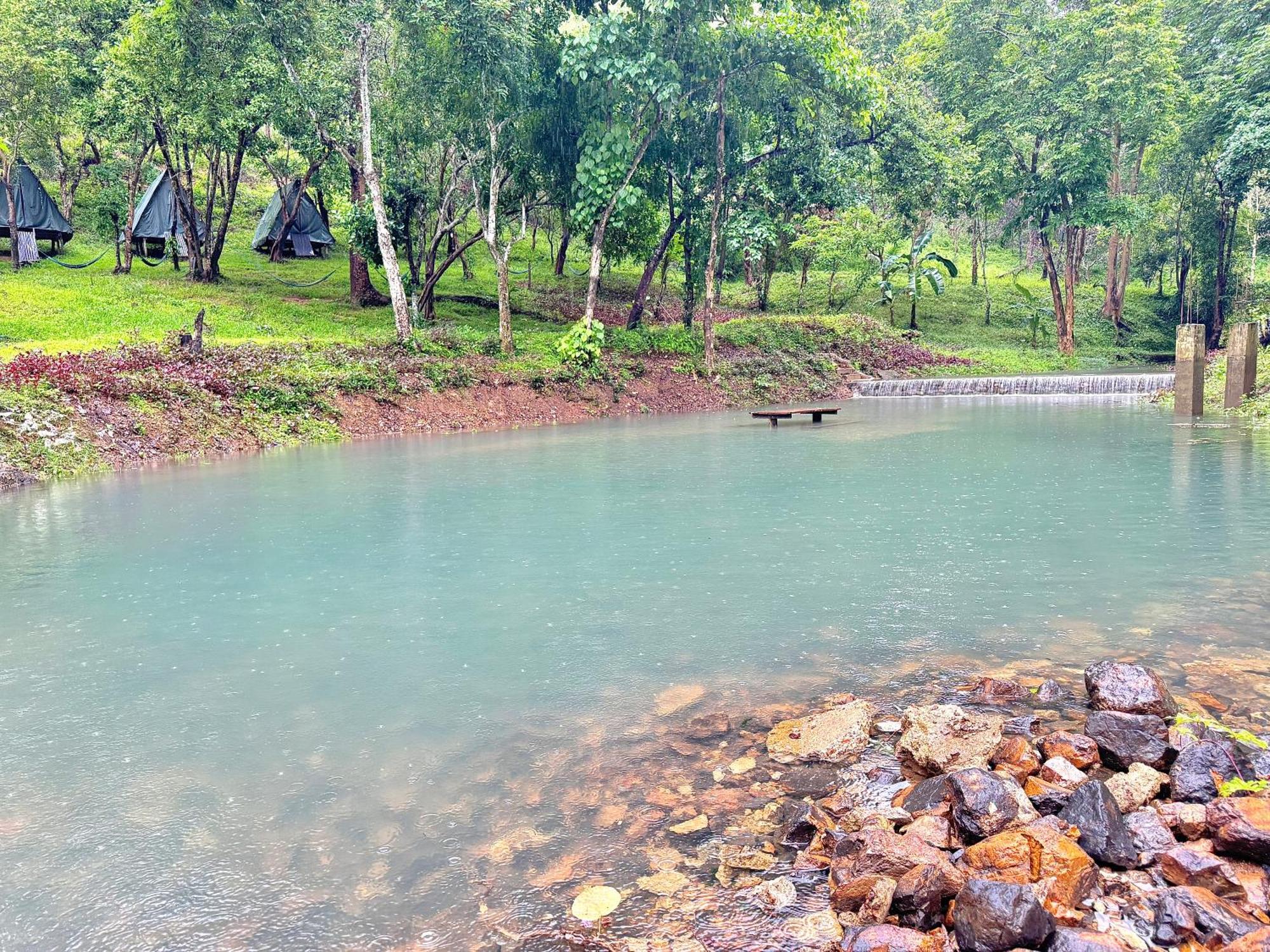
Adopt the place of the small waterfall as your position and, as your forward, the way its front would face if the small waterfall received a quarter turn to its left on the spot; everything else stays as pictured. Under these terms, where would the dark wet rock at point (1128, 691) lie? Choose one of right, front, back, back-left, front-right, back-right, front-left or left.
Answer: right

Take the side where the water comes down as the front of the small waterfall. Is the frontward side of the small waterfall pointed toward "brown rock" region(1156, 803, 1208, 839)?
yes

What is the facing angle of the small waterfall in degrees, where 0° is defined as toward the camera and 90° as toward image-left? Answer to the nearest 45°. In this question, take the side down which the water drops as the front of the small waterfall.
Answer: approximately 0°

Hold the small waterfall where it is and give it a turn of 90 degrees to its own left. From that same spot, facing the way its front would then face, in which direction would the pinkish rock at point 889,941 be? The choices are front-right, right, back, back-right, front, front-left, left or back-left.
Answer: right

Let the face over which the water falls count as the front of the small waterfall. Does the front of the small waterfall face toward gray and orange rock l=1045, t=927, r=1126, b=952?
yes

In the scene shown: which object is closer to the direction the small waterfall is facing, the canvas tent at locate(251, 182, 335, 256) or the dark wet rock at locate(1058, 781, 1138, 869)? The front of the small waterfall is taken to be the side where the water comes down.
the dark wet rock

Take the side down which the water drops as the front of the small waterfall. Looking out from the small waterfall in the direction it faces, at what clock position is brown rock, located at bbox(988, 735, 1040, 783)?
The brown rock is roughly at 12 o'clock from the small waterfall.

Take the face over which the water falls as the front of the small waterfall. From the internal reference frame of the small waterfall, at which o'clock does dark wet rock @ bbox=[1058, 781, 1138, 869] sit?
The dark wet rock is roughly at 12 o'clock from the small waterfall.

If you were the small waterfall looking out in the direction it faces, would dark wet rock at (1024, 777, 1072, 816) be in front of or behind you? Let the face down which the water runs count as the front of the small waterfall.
in front

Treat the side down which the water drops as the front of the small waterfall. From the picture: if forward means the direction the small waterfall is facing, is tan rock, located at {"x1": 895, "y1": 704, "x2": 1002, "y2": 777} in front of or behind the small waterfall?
in front

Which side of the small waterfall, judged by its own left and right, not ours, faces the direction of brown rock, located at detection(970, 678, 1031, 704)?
front

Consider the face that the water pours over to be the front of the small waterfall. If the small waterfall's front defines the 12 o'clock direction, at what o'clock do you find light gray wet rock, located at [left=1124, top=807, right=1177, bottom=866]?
The light gray wet rock is roughly at 12 o'clock from the small waterfall.

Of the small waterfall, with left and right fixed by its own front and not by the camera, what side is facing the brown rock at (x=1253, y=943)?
front

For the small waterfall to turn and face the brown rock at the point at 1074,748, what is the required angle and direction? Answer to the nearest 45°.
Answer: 0° — it already faces it

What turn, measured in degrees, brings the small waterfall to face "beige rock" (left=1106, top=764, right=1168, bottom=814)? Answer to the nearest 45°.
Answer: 0° — it already faces it
